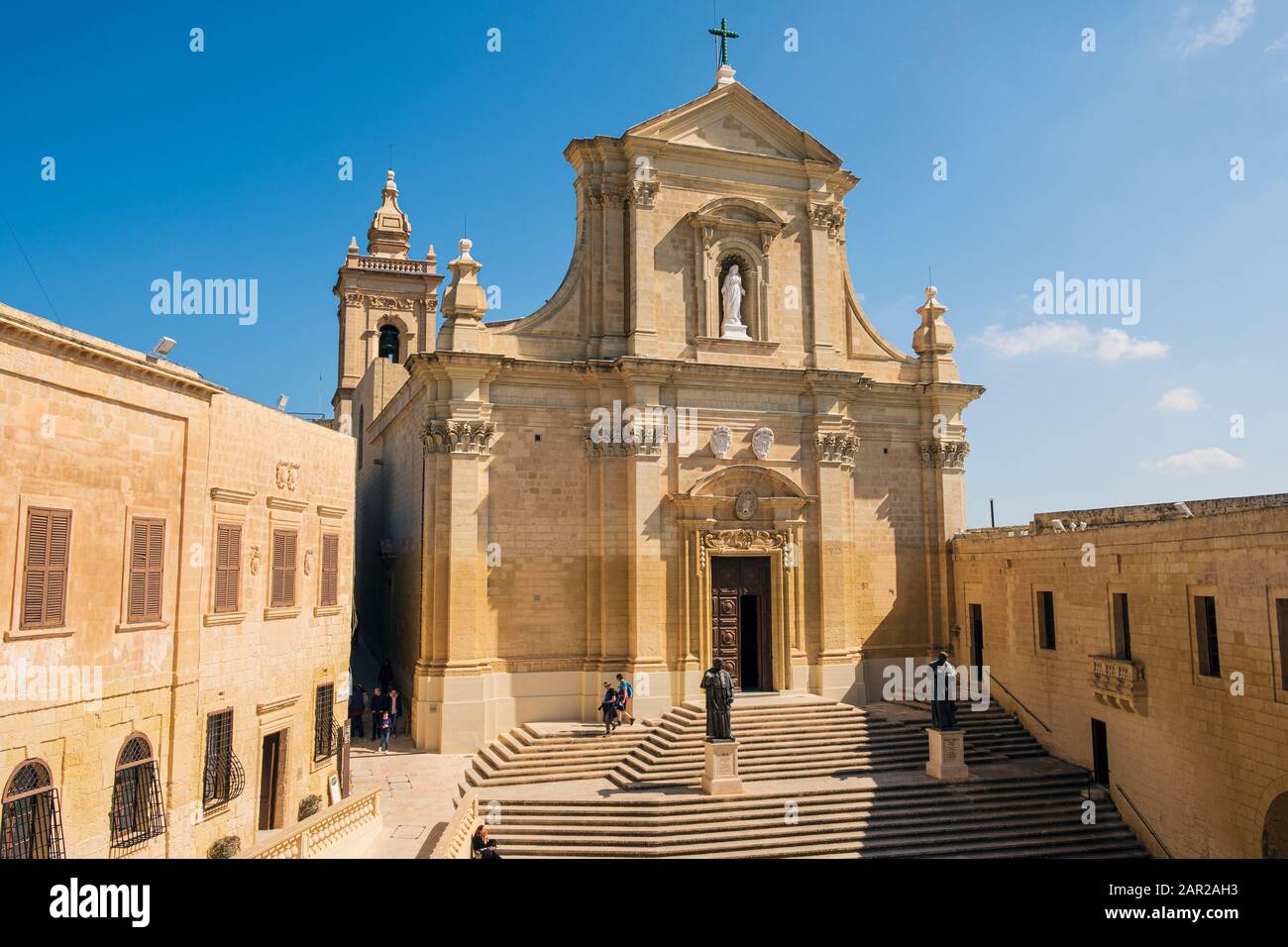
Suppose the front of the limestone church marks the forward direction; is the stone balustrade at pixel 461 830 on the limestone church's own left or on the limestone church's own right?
on the limestone church's own right

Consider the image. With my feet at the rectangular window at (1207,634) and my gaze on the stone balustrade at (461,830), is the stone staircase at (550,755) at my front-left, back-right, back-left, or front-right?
front-right

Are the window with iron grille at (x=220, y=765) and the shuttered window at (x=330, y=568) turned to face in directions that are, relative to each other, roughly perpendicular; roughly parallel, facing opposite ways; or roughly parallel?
roughly parallel

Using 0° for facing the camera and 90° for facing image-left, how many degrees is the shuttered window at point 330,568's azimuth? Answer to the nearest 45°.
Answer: approximately 315°

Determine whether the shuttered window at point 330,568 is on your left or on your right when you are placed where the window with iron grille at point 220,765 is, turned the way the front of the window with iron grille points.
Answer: on your left

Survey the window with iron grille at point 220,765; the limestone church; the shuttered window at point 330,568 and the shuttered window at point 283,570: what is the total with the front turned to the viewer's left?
0

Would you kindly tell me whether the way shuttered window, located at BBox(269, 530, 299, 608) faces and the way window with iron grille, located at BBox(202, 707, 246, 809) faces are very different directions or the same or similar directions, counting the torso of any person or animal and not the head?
same or similar directions

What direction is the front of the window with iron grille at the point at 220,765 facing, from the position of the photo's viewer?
facing the viewer and to the right of the viewer

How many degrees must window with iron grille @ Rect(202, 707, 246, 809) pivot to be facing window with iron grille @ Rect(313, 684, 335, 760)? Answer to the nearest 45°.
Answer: approximately 90° to its left

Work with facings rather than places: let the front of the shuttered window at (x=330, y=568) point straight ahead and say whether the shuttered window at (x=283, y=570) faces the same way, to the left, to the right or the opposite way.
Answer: the same way

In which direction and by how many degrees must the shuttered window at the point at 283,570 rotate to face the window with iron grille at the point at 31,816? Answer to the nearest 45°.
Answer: approximately 90° to its right

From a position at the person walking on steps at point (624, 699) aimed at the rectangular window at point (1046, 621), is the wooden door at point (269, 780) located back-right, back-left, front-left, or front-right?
back-right
